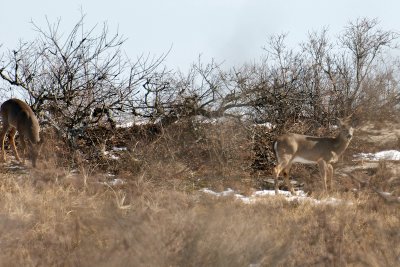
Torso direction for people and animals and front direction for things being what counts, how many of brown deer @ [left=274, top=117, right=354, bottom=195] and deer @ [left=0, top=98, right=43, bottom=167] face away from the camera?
0

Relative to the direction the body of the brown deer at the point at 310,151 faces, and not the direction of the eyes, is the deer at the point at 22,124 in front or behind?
behind

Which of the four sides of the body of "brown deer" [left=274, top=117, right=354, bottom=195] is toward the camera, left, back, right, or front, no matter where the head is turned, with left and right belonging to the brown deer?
right

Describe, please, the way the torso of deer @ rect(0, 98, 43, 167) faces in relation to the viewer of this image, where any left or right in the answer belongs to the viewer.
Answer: facing the viewer and to the right of the viewer
